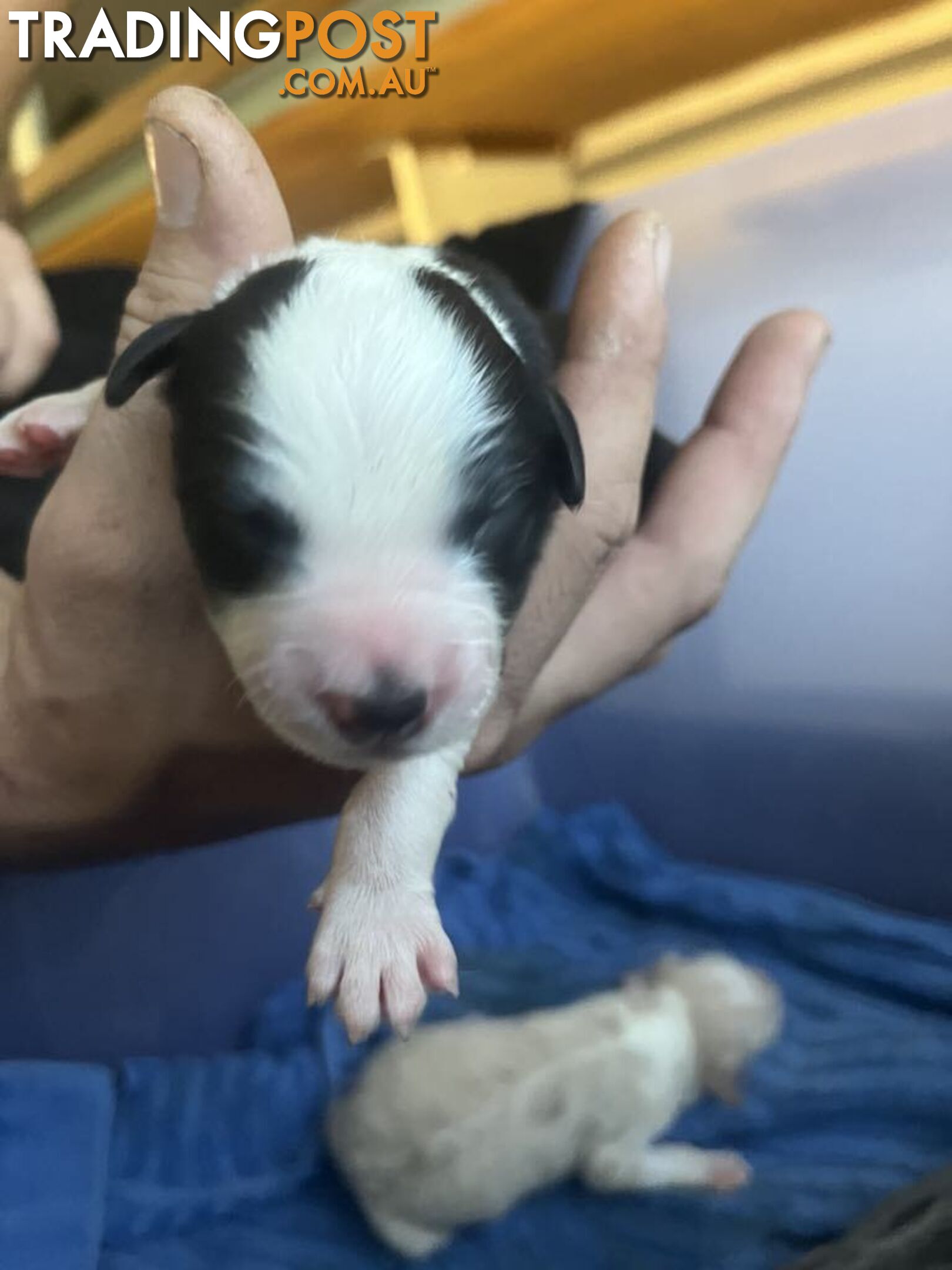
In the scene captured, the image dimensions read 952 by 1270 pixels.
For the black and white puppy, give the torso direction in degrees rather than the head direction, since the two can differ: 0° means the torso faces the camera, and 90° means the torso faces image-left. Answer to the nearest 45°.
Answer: approximately 0°
